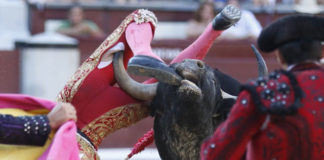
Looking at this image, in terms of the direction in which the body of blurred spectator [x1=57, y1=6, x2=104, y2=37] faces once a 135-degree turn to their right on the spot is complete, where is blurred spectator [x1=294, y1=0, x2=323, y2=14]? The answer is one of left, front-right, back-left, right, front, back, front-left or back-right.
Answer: back-right

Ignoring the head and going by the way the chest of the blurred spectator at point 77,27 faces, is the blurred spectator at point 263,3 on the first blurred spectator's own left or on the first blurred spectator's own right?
on the first blurred spectator's own left

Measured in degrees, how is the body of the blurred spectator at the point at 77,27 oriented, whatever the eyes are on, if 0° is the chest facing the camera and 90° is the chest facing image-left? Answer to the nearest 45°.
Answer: approximately 0°

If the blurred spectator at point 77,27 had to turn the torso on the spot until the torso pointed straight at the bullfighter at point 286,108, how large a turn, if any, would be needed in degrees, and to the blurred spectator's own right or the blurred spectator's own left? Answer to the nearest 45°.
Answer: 0° — they already face them

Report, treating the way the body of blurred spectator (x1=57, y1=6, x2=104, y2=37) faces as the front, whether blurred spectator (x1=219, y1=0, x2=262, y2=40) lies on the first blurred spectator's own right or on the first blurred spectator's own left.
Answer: on the first blurred spectator's own left

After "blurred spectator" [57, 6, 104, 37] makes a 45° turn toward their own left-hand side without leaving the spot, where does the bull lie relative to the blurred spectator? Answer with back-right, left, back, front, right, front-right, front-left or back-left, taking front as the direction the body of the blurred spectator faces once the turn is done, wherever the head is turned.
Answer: front-right

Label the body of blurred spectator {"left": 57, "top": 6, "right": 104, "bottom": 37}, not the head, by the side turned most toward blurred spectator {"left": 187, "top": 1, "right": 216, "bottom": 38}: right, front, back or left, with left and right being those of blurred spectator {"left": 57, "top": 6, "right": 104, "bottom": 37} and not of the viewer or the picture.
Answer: left
